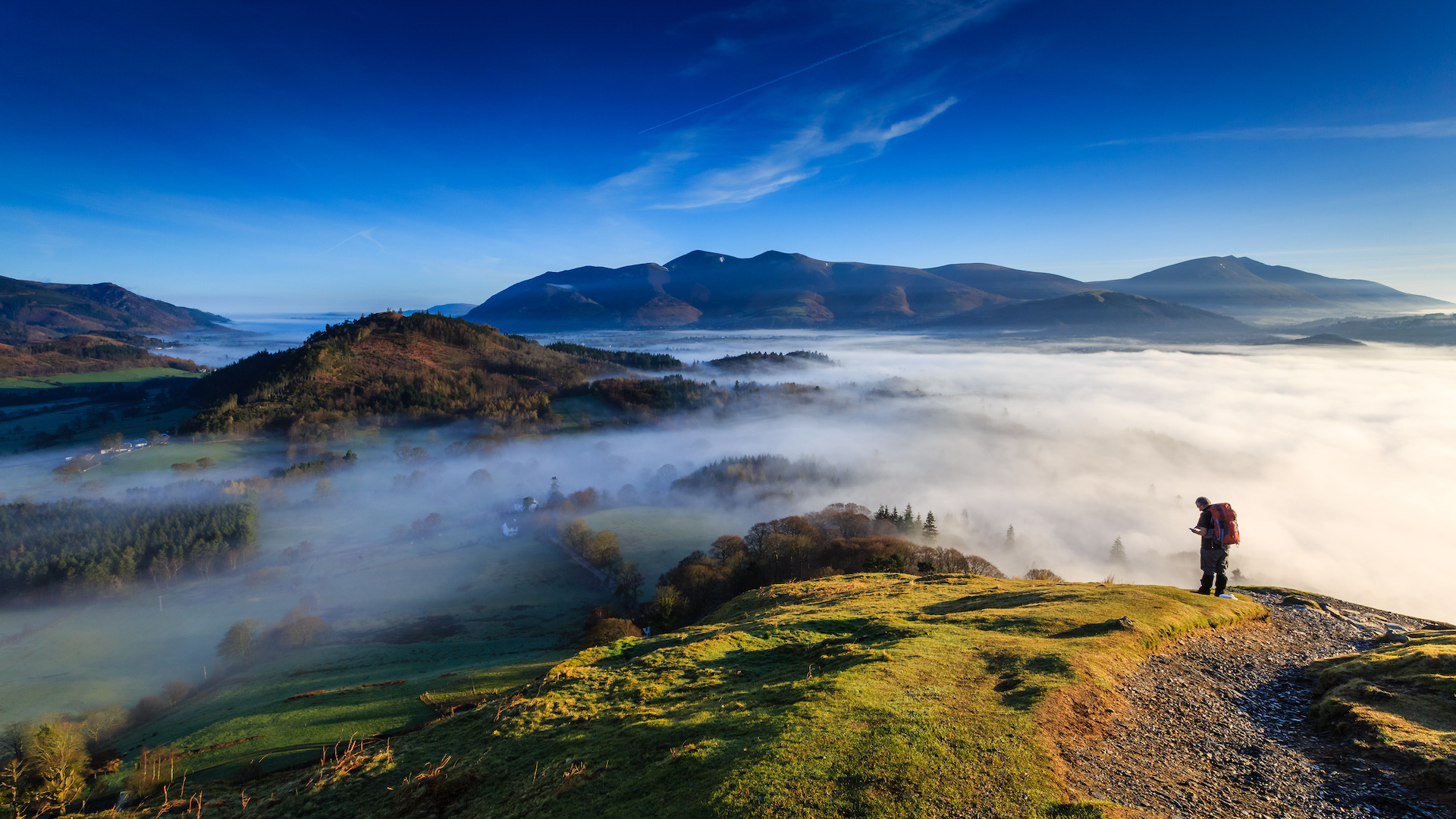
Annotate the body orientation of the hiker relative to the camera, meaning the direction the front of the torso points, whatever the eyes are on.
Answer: to the viewer's left
